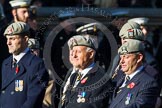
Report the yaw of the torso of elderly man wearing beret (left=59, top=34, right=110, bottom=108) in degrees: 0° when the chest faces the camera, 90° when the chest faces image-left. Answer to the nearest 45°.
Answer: approximately 45°

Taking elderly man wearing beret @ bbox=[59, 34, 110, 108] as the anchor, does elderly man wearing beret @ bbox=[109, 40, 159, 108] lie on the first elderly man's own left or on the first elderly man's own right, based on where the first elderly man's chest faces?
on the first elderly man's own left
